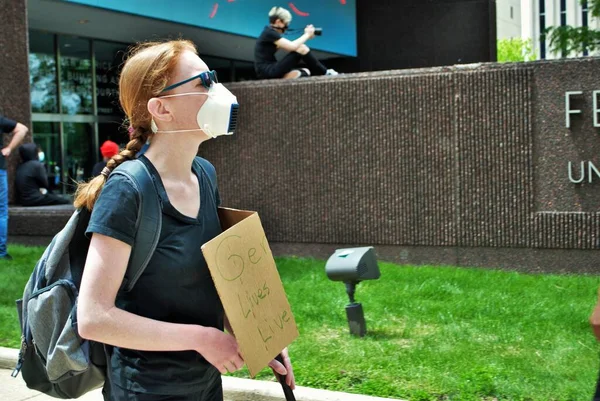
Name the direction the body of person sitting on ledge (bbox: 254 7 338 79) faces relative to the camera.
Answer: to the viewer's right

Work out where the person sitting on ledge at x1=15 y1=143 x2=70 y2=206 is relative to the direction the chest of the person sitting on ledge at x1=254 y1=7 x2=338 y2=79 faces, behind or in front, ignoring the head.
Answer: behind

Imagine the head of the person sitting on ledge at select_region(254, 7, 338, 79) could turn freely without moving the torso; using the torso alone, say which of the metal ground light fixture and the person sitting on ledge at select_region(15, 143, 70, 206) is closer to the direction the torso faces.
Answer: the metal ground light fixture

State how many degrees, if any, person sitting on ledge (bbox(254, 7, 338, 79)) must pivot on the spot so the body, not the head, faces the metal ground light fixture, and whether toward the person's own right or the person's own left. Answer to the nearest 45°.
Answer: approximately 90° to the person's own right

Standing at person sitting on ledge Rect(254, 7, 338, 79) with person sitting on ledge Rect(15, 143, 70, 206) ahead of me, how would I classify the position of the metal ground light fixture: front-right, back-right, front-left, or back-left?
back-left
